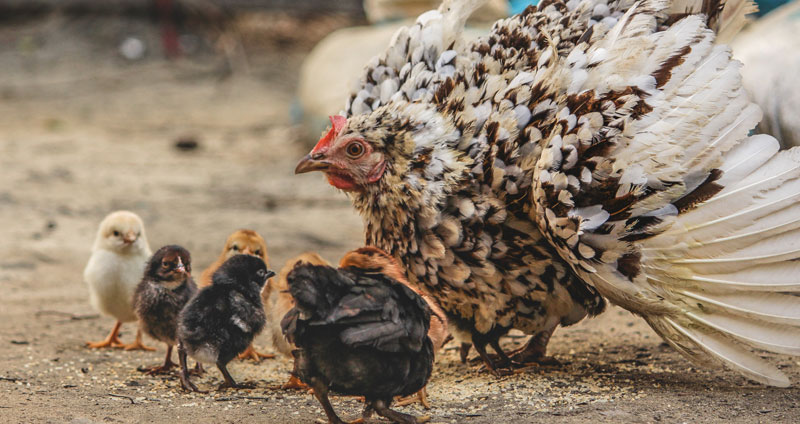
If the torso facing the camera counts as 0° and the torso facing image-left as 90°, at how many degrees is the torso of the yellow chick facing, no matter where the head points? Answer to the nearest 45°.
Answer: approximately 0°

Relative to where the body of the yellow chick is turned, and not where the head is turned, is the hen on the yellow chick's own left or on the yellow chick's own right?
on the yellow chick's own left

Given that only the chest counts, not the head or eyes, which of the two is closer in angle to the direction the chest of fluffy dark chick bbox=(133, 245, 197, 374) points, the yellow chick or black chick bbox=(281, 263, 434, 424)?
the black chick
